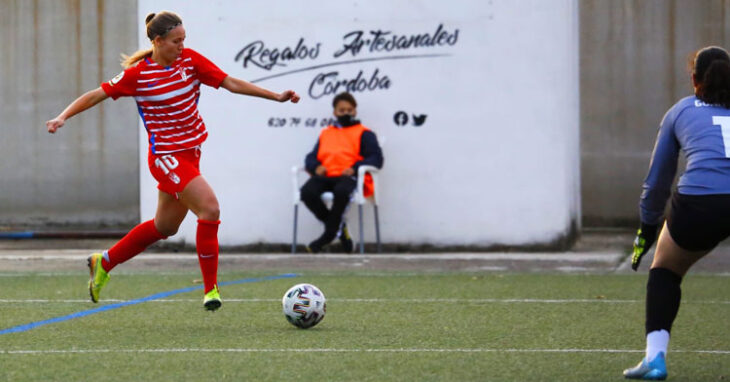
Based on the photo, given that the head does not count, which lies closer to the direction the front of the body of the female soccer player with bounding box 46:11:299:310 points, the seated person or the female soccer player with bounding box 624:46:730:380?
the female soccer player

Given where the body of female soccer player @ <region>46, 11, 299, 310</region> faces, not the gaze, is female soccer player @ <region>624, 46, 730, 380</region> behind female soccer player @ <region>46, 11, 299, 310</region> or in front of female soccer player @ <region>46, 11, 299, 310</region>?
in front

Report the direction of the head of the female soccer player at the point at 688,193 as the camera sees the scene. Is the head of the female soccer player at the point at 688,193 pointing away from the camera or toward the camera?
away from the camera

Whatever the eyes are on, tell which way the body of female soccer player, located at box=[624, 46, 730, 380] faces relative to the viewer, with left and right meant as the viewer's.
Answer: facing away from the viewer and to the left of the viewer

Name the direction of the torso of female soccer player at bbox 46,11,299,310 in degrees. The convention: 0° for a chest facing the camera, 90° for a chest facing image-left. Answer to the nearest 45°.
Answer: approximately 315°

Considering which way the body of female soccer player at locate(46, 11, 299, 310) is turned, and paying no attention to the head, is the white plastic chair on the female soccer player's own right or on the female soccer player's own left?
on the female soccer player's own left

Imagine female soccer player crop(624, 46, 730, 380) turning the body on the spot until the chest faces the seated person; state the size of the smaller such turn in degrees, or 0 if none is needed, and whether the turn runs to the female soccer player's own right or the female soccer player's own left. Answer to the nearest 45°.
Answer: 0° — they already face them
